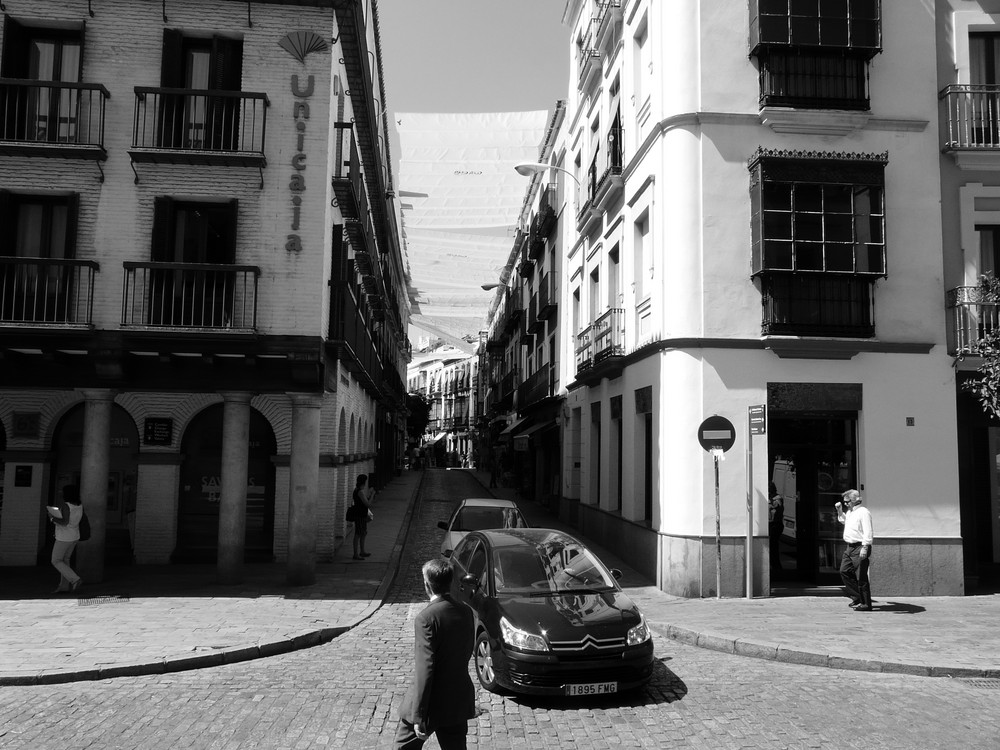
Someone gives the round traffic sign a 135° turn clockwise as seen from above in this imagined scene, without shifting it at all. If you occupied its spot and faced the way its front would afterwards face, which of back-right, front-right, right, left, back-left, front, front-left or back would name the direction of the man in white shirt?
back-right

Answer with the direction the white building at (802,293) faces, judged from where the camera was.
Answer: facing the viewer

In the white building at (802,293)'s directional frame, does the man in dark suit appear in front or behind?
in front

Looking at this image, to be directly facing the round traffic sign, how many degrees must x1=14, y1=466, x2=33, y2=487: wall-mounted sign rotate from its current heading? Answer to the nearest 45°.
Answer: approximately 45° to its left

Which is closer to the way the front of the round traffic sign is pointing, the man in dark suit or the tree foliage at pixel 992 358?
the man in dark suit

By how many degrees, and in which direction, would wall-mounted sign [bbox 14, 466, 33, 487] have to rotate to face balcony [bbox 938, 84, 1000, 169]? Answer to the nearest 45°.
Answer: approximately 45° to its left

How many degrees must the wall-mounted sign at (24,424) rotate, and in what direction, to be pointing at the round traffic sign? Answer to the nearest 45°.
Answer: approximately 45° to its left

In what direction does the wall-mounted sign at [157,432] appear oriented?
toward the camera

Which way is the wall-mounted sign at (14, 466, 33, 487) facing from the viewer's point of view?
toward the camera

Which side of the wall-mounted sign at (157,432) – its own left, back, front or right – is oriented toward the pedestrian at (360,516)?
left
